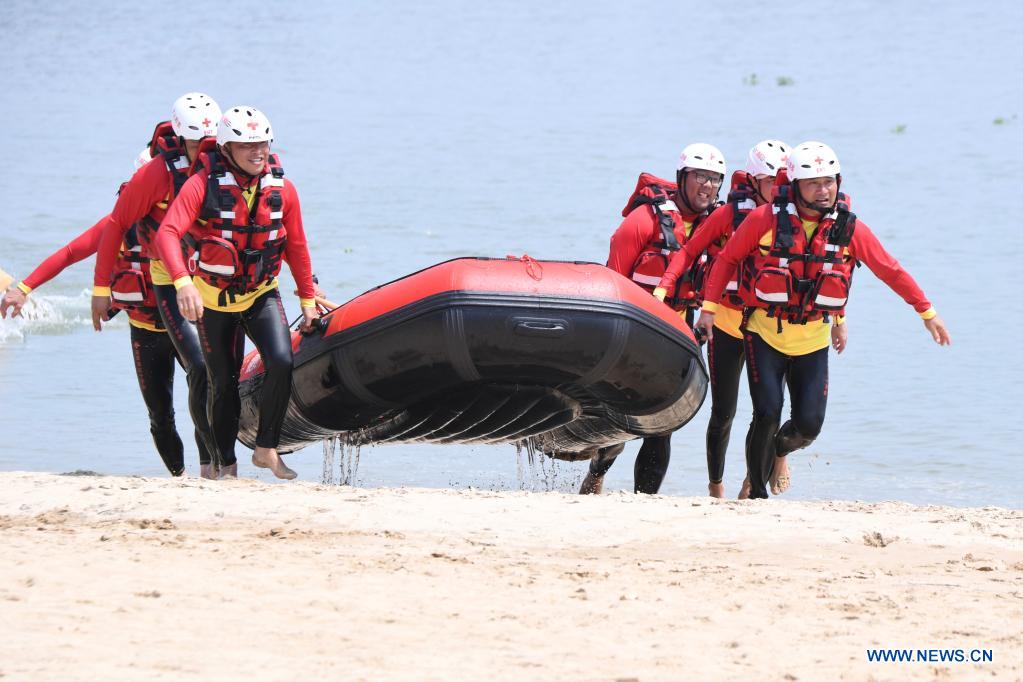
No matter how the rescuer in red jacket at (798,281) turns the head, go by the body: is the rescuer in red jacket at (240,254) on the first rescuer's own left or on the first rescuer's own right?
on the first rescuer's own right

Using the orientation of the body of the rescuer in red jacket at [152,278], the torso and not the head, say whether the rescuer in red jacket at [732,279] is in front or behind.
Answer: in front

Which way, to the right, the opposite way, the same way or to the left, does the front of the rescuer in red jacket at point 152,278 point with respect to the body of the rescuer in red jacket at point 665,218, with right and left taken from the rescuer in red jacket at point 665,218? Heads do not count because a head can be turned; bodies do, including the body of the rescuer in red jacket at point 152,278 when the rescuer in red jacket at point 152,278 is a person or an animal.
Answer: the same way

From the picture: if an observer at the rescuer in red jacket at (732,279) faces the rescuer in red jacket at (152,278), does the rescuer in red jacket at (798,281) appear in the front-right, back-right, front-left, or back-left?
back-left

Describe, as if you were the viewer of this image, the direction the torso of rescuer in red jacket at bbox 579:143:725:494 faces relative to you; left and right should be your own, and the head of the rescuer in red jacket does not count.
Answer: facing the viewer and to the right of the viewer

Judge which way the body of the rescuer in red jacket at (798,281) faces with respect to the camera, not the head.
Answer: toward the camera

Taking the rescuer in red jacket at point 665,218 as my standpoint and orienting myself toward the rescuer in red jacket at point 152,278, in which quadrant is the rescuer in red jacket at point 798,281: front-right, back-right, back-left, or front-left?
back-left

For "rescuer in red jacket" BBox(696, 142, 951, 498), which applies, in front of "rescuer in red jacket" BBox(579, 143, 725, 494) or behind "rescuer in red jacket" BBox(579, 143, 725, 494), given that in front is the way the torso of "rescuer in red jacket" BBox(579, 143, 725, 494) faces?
in front

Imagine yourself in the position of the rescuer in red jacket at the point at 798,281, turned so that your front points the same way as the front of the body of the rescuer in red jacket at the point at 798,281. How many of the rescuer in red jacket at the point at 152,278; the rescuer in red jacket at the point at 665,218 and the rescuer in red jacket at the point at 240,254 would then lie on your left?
0

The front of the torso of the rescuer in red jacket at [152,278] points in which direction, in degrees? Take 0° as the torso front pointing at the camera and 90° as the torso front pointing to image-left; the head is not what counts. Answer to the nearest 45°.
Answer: approximately 315°

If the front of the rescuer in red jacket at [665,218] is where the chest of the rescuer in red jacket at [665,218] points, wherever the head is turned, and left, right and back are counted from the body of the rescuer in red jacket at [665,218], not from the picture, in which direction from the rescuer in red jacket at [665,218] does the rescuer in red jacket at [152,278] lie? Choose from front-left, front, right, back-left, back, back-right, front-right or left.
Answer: back-right

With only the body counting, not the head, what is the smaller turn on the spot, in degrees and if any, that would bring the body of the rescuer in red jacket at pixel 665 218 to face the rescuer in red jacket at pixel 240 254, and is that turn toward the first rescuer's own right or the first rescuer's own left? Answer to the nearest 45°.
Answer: approximately 90° to the first rescuer's own right

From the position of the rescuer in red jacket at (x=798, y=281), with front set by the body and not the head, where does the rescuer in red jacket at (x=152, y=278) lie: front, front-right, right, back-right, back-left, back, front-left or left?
right

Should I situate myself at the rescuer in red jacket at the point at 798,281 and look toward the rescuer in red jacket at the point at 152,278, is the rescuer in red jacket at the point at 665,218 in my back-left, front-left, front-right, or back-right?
front-right
